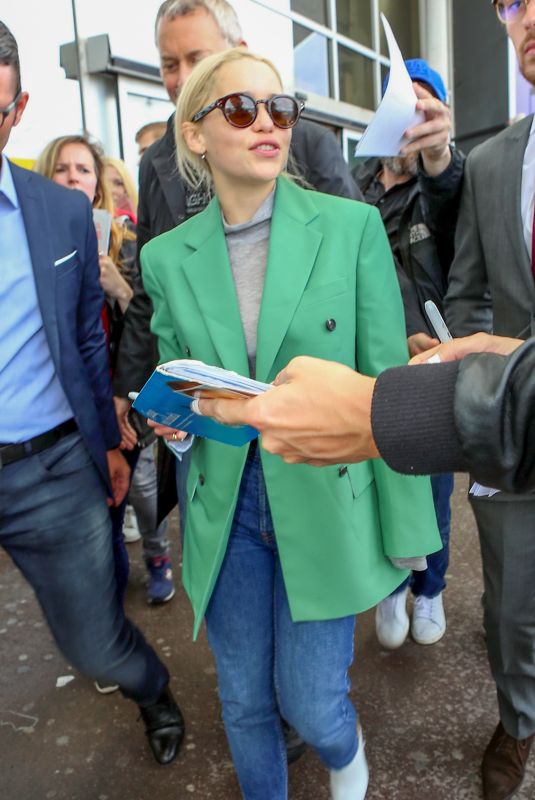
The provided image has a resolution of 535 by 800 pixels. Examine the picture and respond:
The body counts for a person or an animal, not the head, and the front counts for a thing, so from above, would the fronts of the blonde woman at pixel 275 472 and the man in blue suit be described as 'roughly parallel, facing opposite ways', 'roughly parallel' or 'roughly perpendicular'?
roughly parallel

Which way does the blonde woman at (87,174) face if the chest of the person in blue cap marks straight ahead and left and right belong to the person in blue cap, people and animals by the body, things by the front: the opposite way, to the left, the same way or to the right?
the same way

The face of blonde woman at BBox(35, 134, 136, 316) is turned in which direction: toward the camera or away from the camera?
toward the camera

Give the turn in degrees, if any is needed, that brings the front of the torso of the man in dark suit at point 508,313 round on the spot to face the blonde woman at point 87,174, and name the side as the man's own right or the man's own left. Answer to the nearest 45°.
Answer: approximately 135° to the man's own right

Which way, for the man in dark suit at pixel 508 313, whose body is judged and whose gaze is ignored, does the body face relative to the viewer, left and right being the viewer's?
facing the viewer

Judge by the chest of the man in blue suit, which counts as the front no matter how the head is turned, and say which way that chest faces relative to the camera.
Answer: toward the camera

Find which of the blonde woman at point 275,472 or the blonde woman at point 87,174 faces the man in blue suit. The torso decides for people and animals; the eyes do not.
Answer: the blonde woman at point 87,174

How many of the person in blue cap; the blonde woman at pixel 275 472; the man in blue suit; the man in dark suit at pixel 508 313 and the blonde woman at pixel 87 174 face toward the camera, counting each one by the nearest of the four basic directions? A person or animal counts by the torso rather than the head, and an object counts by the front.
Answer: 5

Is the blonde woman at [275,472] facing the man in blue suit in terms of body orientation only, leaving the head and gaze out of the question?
no

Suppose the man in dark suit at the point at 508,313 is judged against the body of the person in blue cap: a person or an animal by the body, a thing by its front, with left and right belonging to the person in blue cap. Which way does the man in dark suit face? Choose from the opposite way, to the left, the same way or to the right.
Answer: the same way

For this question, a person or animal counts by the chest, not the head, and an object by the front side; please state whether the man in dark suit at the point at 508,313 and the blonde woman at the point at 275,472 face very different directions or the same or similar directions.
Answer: same or similar directions

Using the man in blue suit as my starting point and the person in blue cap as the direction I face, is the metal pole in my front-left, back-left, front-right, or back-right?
front-left

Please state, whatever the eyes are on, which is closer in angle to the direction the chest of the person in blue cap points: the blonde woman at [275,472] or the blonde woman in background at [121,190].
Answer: the blonde woman

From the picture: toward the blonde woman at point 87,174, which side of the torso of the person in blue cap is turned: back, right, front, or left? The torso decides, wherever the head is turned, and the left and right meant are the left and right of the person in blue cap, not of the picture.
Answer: right

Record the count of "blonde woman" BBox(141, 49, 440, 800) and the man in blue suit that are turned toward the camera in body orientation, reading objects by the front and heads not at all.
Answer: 2

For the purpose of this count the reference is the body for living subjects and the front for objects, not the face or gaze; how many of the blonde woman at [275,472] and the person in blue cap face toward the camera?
2
